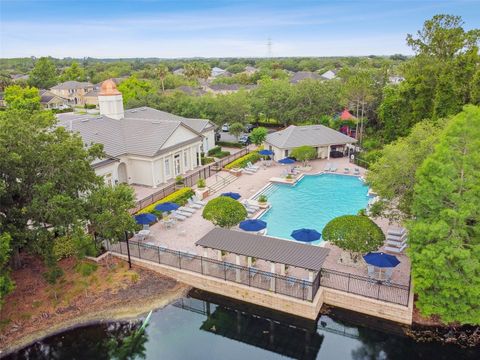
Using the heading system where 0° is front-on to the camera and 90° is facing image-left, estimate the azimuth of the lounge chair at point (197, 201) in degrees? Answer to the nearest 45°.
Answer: approximately 315°

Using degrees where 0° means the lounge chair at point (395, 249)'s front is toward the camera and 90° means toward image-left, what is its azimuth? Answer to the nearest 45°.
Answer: approximately 90°

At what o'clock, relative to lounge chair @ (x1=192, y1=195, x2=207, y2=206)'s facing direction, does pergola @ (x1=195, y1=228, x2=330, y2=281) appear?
The pergola is roughly at 1 o'clock from the lounge chair.

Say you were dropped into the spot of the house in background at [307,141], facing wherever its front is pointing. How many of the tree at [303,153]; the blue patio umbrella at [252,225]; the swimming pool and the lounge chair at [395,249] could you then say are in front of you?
4

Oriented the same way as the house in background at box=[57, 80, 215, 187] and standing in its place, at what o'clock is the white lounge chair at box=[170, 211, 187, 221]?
The white lounge chair is roughly at 1 o'clock from the house in background.

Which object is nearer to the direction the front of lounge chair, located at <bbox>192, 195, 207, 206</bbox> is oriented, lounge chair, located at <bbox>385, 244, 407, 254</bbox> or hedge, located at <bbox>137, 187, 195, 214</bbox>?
the lounge chair

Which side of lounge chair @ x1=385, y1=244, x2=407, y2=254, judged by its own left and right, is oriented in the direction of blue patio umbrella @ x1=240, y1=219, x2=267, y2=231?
front

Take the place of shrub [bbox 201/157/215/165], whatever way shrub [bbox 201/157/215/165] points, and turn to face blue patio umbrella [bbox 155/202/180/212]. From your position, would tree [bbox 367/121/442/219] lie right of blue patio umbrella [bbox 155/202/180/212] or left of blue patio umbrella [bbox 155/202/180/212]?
left

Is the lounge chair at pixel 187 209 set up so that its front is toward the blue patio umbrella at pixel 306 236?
yes

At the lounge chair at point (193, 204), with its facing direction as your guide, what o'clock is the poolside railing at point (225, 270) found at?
The poolside railing is roughly at 1 o'clock from the lounge chair.

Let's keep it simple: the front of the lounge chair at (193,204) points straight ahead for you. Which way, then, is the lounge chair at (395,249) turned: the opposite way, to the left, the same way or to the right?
the opposite way
